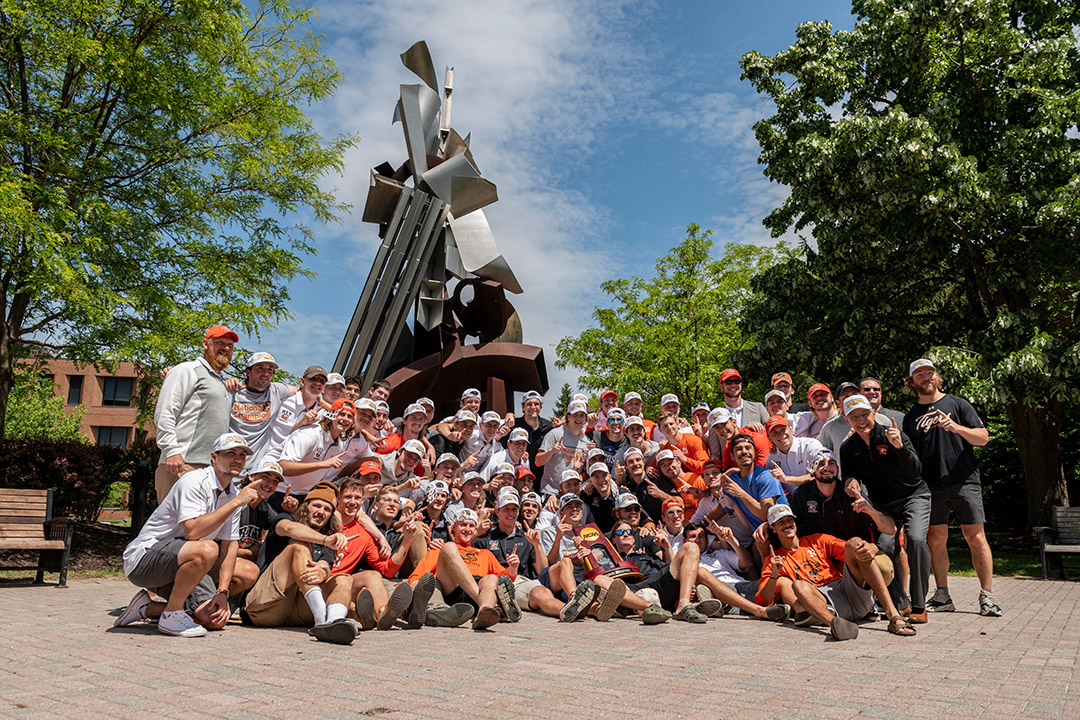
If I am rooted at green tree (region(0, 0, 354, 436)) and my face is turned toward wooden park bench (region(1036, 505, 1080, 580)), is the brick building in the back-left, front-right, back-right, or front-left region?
back-left

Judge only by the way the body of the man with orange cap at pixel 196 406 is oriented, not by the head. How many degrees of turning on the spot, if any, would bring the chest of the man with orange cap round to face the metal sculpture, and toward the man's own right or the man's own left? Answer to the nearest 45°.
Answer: approximately 90° to the man's own left

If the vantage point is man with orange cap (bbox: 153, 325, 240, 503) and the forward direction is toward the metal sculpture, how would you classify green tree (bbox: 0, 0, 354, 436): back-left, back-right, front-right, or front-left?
front-left

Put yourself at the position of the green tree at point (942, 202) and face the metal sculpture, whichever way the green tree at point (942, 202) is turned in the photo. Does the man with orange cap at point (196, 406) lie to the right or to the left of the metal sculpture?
left

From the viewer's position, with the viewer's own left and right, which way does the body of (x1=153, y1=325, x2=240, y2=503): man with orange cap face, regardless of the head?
facing the viewer and to the right of the viewer

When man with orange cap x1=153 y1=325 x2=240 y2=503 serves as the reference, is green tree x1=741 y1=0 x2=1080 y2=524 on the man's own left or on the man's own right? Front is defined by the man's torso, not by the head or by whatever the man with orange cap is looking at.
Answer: on the man's own left

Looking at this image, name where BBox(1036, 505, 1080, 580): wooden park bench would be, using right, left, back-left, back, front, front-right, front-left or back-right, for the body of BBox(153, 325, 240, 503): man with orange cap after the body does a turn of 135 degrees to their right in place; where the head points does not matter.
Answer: back

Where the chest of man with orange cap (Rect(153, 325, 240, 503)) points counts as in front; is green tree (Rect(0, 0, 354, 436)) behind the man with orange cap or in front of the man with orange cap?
behind

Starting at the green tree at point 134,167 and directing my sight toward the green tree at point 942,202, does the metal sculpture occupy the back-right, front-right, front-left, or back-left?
front-left
